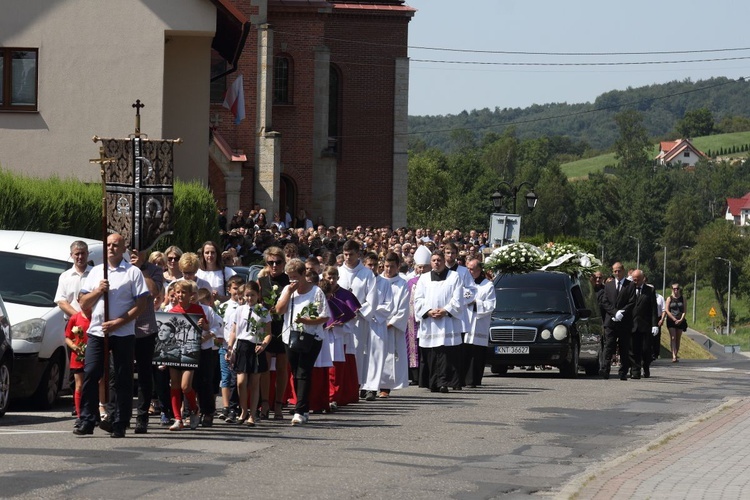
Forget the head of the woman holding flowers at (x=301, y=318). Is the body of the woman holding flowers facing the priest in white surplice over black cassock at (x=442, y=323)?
no

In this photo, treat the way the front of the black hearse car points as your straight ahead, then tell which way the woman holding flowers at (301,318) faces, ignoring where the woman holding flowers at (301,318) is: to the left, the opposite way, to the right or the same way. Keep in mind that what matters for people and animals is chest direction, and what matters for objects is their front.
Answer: the same way

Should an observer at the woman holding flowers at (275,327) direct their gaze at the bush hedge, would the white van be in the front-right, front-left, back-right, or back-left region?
front-left

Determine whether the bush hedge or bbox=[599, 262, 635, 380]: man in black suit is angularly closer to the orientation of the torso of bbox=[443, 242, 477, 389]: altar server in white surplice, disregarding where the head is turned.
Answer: the bush hedge

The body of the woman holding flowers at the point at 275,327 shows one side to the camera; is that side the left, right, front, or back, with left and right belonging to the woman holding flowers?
front

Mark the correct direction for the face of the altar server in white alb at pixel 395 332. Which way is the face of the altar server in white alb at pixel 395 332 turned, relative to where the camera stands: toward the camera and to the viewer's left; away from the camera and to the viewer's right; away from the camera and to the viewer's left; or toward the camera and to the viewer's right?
toward the camera and to the viewer's left

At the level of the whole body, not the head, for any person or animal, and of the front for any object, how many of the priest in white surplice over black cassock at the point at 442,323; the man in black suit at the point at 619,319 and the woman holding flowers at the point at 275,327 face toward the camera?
3

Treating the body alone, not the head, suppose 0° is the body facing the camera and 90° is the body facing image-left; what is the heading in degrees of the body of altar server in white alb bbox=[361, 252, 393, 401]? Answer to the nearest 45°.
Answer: approximately 45°

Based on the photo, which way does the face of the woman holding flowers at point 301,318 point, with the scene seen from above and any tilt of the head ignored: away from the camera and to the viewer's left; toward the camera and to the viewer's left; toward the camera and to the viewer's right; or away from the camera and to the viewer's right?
toward the camera and to the viewer's left

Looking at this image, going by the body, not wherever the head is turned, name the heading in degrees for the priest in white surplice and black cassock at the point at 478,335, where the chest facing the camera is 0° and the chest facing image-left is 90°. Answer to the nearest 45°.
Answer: approximately 45°

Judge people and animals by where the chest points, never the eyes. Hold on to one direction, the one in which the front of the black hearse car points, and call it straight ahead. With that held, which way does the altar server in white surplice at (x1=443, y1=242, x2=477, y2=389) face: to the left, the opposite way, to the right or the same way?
the same way

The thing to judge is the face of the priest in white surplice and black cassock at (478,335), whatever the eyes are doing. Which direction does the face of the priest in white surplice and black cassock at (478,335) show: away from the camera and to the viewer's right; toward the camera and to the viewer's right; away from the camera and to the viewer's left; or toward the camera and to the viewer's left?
toward the camera and to the viewer's left

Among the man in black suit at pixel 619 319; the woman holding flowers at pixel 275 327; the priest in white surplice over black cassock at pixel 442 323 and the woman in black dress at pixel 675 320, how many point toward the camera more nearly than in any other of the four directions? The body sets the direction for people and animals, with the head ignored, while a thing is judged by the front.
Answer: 4

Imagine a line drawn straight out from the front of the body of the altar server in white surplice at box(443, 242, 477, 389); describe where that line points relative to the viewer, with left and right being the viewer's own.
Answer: facing the viewer and to the left of the viewer
